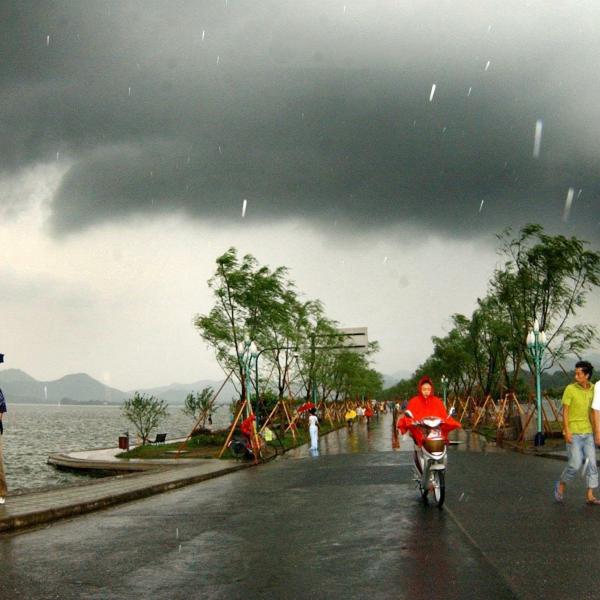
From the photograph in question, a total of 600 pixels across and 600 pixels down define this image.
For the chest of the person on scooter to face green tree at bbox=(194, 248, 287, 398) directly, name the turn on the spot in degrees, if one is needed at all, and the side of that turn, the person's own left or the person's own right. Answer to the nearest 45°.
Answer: approximately 180°

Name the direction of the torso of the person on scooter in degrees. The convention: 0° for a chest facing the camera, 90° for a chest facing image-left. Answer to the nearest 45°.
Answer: approximately 0°

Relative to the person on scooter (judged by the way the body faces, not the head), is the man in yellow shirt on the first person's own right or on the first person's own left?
on the first person's own left

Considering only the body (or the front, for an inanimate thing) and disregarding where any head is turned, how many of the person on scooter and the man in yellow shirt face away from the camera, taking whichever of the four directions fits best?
0

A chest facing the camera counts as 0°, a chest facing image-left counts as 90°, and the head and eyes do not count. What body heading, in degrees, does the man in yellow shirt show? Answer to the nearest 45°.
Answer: approximately 315°

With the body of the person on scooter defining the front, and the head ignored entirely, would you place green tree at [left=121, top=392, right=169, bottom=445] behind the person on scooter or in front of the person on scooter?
behind

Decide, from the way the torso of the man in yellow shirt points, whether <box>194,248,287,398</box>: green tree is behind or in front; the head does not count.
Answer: behind

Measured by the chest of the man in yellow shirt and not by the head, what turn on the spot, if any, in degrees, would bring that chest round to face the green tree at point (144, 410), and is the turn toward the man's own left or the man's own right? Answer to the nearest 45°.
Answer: approximately 180°

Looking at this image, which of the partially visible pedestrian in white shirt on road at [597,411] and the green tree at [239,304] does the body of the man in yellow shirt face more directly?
the partially visible pedestrian in white shirt on road

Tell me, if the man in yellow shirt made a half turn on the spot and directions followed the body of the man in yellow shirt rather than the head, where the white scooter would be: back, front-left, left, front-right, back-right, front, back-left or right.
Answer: front-left
